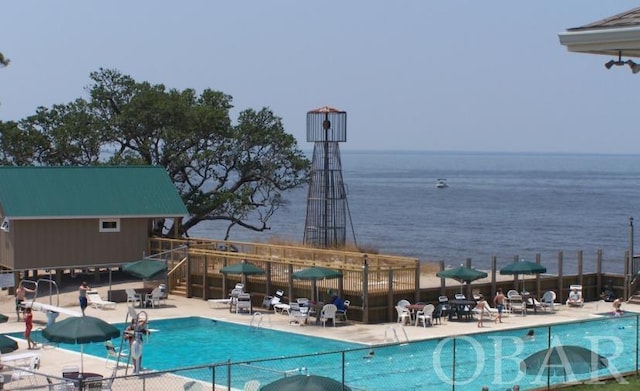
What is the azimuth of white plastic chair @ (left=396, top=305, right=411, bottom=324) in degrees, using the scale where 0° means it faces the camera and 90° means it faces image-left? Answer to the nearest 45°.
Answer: approximately 315°

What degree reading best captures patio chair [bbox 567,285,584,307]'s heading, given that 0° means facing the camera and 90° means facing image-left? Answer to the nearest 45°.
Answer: approximately 0°

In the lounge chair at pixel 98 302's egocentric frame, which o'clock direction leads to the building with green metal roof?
The building with green metal roof is roughly at 7 o'clock from the lounge chair.

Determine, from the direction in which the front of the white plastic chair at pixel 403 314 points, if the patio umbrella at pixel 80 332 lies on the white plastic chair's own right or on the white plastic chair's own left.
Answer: on the white plastic chair's own right
